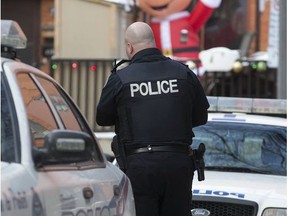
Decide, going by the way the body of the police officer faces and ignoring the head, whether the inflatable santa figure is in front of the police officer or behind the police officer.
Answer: in front

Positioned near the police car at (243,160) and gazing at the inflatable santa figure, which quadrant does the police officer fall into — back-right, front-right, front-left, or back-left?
back-left

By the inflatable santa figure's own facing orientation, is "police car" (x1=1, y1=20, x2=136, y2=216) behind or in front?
in front

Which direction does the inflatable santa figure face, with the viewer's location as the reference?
facing the viewer and to the left of the viewer

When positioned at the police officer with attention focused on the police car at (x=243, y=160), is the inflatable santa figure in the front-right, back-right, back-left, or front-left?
front-left

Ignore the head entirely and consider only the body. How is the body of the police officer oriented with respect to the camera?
away from the camera

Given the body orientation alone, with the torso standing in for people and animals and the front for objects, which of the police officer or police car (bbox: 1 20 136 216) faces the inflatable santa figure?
the police officer

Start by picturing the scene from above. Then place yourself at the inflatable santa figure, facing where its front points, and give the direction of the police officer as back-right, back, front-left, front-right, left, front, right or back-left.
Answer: front-left

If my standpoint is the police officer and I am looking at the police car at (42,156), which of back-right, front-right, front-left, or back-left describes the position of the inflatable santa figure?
back-right
